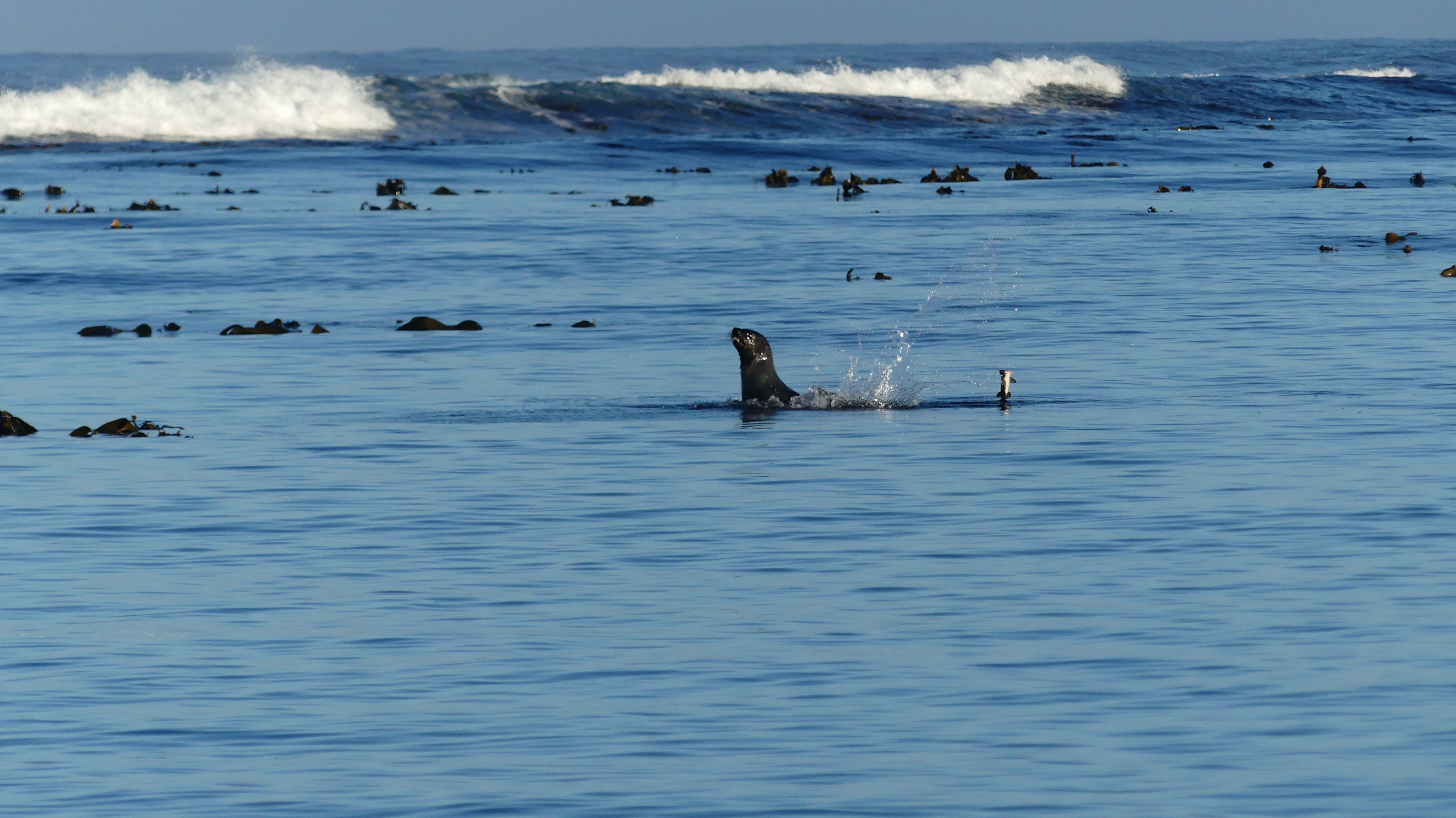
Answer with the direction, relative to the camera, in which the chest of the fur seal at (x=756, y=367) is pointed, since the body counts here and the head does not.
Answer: to the viewer's left

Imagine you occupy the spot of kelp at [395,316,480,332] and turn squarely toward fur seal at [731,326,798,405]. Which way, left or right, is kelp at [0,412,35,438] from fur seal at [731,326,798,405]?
right

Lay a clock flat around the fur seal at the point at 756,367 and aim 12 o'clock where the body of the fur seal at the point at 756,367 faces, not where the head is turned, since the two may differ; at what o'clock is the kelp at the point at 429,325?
the kelp at the point at 429,325 is roughly at 2 o'clock from the fur seal at the point at 756,367.

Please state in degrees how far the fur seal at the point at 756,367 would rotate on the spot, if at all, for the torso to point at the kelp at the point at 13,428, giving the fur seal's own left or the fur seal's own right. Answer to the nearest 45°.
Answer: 0° — it already faces it
